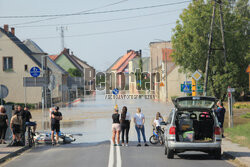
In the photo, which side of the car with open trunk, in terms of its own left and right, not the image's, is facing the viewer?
back

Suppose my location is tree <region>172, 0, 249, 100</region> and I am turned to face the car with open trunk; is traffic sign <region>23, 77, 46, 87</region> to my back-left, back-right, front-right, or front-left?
front-right

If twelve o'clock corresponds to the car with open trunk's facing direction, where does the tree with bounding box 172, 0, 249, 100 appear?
The tree is roughly at 12 o'clock from the car with open trunk.

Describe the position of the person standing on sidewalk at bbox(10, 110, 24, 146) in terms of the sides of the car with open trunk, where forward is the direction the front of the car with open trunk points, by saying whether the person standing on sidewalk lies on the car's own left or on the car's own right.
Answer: on the car's own left

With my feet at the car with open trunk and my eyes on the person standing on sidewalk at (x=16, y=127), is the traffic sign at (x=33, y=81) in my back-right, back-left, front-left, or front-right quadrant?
front-right
